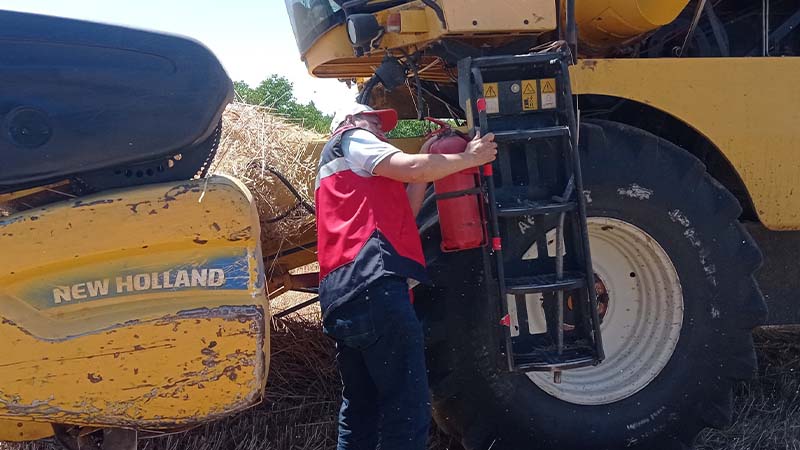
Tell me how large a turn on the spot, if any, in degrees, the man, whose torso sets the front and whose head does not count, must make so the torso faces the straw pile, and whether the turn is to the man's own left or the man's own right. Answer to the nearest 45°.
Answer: approximately 90° to the man's own left

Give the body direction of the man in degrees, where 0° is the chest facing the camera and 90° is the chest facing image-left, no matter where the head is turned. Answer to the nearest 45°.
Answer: approximately 225°
